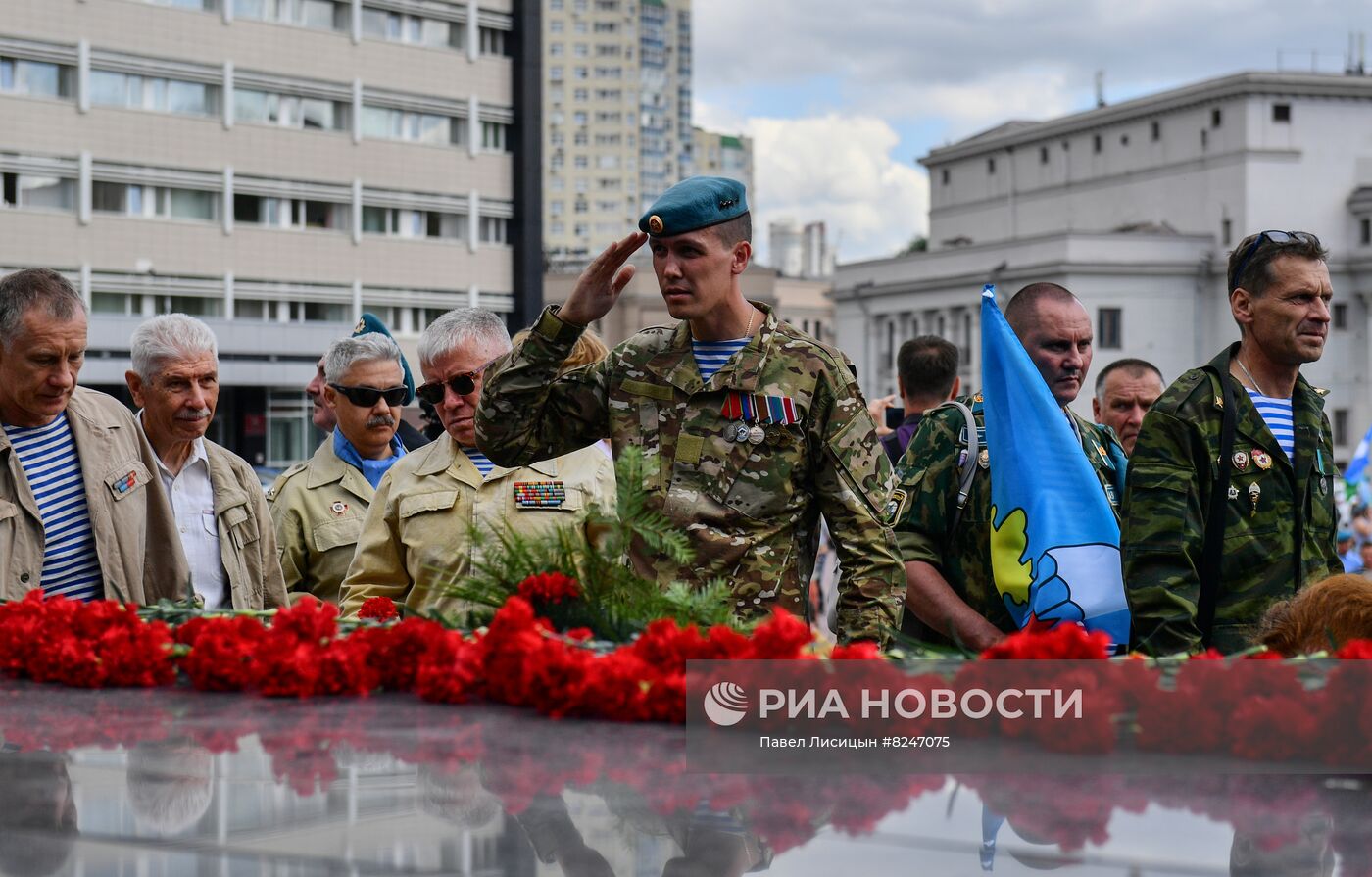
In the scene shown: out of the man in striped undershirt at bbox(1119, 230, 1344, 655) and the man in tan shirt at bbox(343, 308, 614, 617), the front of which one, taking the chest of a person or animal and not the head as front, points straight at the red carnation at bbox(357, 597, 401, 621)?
the man in tan shirt

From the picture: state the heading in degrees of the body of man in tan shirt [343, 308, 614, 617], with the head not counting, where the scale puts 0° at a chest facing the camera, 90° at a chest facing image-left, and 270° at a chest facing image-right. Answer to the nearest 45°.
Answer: approximately 0°

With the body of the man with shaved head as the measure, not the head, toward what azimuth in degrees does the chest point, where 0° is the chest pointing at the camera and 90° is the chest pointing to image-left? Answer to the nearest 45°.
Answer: approximately 315°

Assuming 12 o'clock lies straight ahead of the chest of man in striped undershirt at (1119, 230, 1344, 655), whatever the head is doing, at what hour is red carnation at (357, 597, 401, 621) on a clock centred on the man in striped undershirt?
The red carnation is roughly at 3 o'clock from the man in striped undershirt.

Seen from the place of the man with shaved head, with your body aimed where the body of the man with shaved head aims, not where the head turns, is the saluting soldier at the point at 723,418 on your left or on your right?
on your right

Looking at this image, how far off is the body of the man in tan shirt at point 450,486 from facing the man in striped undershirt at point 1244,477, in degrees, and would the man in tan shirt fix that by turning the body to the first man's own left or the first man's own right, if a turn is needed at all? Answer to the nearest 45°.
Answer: approximately 45° to the first man's own left

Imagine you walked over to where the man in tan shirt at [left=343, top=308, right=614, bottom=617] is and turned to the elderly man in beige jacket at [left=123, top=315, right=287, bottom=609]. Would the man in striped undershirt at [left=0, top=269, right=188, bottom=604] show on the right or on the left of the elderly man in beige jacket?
left

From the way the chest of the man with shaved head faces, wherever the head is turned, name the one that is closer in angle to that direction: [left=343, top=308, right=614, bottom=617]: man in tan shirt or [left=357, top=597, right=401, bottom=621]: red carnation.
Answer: the red carnation

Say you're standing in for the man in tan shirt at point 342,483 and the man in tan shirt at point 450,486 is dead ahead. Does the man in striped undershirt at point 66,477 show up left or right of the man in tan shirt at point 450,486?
right

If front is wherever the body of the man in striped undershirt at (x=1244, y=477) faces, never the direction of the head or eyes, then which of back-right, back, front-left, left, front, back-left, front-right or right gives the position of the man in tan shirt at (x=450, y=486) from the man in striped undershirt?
back-right

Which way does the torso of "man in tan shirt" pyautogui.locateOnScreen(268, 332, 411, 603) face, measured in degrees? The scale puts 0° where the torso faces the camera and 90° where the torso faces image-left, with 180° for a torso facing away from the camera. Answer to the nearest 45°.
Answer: approximately 315°

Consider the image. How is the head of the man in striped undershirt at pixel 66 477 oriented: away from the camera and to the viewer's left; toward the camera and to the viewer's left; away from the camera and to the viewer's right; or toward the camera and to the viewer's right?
toward the camera and to the viewer's right
